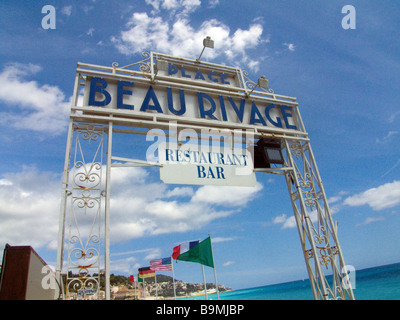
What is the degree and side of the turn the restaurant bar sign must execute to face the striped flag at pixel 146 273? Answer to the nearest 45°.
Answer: approximately 180°

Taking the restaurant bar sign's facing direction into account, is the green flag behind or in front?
behind

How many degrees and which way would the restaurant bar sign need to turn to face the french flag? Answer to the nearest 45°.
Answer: approximately 180°

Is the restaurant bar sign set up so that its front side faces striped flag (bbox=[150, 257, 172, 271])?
no

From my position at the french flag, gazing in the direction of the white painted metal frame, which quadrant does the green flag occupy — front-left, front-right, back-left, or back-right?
front-left

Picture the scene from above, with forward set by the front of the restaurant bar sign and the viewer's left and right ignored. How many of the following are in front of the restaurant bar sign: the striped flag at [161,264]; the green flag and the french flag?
0

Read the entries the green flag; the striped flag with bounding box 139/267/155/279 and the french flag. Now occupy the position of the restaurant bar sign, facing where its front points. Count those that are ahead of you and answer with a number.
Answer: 0

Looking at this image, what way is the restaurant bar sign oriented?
toward the camera
